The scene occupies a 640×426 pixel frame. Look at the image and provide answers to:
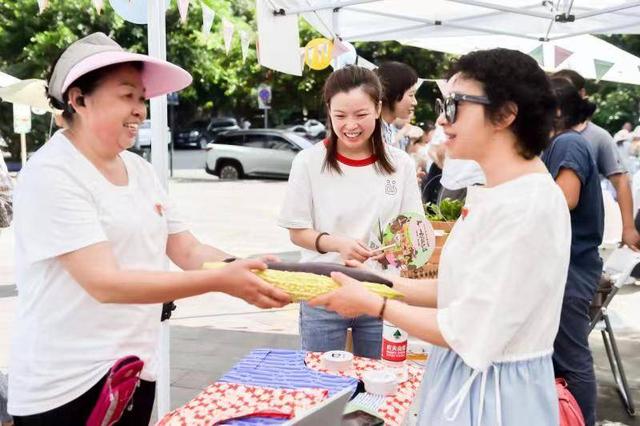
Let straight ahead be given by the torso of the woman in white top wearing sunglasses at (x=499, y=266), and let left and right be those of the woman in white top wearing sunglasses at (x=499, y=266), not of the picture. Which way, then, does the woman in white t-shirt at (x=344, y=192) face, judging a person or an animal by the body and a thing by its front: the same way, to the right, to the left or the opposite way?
to the left

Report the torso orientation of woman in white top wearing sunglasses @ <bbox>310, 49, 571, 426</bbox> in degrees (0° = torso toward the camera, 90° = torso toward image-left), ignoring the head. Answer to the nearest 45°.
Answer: approximately 90°

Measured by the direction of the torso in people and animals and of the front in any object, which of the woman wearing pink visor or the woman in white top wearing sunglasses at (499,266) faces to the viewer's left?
the woman in white top wearing sunglasses

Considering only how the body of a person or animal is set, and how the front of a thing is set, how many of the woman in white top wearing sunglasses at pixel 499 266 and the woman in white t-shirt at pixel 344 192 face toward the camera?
1

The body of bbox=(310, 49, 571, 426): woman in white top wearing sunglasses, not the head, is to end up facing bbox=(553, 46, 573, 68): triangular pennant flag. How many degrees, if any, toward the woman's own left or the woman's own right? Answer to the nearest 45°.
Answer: approximately 90° to the woman's own right

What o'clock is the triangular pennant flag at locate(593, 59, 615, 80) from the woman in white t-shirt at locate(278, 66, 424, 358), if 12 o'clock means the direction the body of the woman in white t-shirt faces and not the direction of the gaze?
The triangular pennant flag is roughly at 7 o'clock from the woman in white t-shirt.

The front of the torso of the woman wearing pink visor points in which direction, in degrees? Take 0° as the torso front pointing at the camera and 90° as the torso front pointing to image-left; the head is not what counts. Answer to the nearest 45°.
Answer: approximately 315°

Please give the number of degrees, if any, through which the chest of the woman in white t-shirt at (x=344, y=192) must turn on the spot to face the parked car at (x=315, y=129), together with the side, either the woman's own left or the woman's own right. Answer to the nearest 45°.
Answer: approximately 180°

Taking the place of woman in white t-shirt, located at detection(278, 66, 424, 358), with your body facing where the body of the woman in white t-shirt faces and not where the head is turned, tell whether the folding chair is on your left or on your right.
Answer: on your left

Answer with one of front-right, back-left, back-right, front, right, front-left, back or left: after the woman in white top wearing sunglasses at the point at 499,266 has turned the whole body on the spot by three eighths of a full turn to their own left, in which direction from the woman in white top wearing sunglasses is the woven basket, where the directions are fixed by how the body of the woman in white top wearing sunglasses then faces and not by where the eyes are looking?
back-left

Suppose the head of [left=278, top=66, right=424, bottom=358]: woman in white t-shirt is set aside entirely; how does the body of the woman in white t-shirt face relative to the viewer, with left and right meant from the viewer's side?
facing the viewer

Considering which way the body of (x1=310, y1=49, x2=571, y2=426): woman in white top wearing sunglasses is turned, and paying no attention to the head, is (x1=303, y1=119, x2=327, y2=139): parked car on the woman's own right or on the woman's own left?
on the woman's own right

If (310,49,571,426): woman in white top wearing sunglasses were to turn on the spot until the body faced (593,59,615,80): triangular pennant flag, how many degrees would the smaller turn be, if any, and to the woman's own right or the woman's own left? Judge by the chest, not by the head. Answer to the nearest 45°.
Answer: approximately 90° to the woman's own right

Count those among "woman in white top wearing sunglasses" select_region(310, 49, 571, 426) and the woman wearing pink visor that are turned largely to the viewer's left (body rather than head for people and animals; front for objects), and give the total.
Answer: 1
